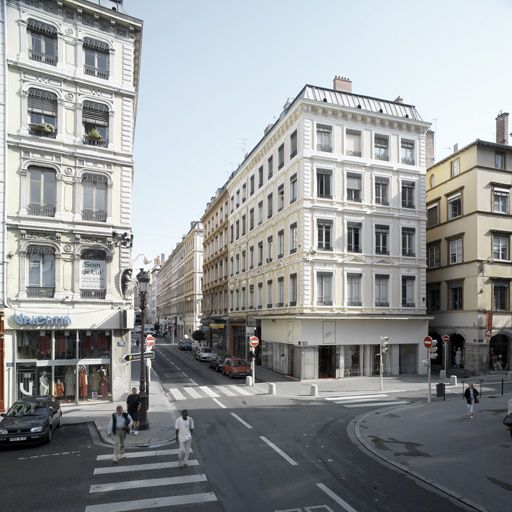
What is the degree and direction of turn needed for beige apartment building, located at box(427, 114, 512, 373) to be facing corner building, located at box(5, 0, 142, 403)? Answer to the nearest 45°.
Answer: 0° — it already faces it

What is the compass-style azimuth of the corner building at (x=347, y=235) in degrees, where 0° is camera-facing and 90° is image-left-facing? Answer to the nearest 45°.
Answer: approximately 0°
